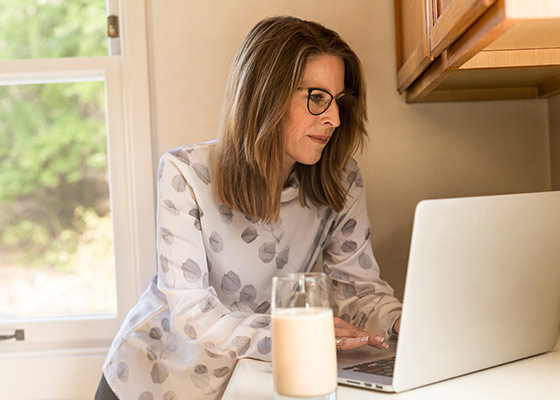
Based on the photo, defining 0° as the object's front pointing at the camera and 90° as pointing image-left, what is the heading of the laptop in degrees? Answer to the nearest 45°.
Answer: approximately 135°

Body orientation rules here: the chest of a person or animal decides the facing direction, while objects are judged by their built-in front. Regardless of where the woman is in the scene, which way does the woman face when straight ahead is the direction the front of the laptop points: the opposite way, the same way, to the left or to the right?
the opposite way

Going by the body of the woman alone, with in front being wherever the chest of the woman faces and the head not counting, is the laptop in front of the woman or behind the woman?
in front

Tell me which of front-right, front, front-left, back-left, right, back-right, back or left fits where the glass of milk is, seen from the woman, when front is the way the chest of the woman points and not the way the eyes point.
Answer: front-right

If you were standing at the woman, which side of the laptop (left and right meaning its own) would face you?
front

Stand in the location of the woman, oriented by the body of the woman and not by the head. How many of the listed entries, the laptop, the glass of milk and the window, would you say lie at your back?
1

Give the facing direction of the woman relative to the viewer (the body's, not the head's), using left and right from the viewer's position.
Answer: facing the viewer and to the right of the viewer

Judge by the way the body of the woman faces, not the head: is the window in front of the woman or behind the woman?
behind
